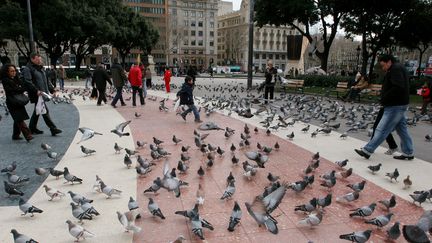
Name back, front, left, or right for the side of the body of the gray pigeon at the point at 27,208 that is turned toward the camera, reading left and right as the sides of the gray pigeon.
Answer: left

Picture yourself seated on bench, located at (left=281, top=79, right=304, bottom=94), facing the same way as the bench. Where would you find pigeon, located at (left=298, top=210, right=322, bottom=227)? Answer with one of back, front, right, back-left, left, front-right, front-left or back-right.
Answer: front-left

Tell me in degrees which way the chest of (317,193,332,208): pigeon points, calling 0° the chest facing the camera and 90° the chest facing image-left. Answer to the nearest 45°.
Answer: approximately 270°
